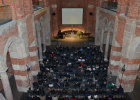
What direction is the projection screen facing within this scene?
toward the camera
